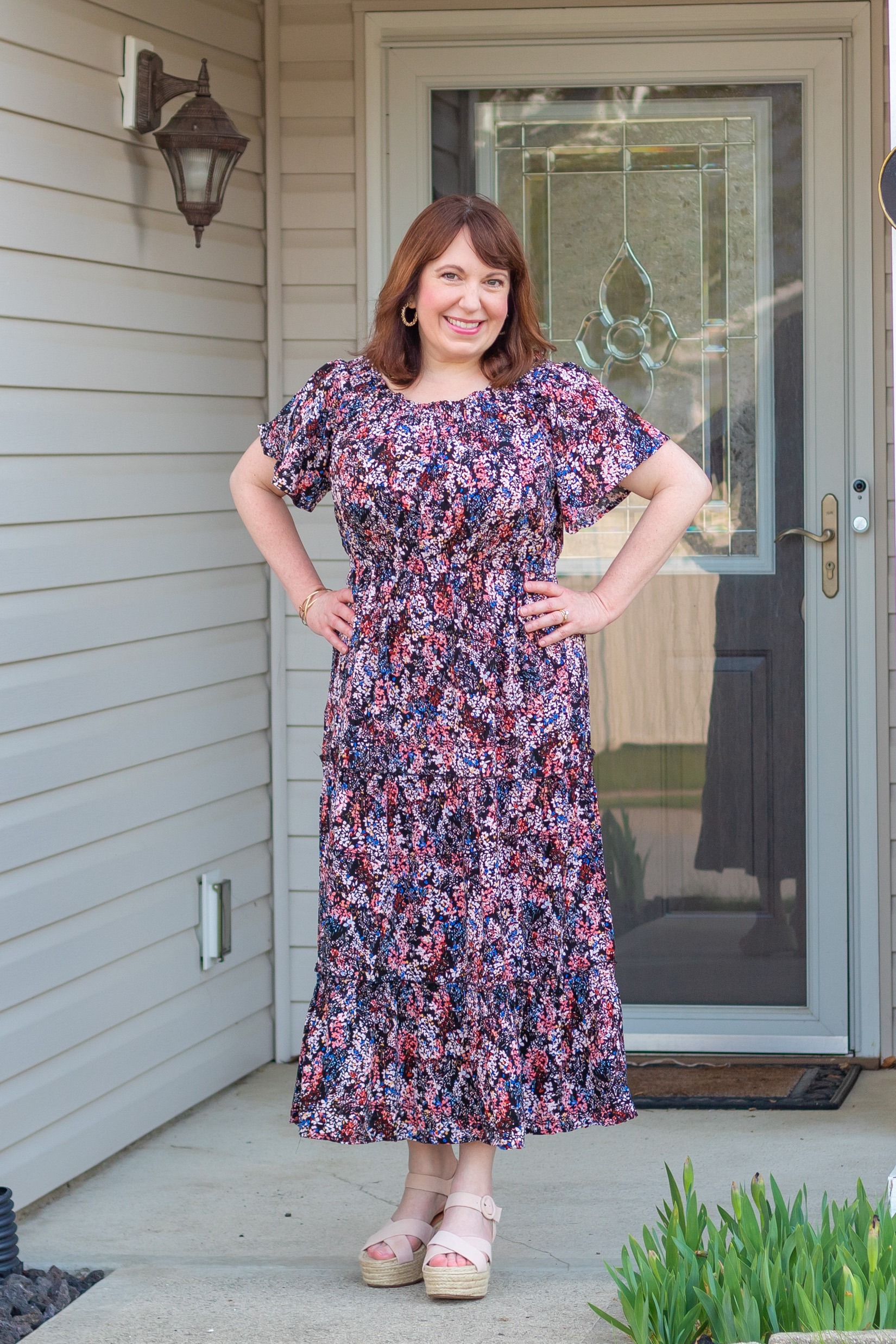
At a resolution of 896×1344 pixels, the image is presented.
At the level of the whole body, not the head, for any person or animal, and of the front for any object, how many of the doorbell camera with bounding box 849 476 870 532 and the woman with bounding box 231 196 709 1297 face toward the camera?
2

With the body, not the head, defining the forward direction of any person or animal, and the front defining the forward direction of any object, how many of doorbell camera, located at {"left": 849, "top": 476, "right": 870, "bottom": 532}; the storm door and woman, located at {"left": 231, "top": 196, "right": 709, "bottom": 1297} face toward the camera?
3

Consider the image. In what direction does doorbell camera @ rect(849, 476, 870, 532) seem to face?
toward the camera

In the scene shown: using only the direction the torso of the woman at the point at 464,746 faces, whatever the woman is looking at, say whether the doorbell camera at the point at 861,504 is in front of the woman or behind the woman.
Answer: behind

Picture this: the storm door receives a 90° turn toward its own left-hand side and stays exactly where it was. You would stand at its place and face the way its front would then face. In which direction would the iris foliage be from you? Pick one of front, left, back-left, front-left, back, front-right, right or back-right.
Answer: right

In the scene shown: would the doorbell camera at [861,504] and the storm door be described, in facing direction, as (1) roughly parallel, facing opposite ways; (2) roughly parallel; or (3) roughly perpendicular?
roughly parallel

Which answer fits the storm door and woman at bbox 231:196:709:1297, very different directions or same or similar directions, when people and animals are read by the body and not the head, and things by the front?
same or similar directions

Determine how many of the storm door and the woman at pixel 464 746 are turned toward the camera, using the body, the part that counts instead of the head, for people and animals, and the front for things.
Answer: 2

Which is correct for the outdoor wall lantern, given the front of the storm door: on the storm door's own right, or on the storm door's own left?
on the storm door's own right

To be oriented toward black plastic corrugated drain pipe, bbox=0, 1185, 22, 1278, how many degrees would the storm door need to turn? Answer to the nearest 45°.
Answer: approximately 45° to its right
